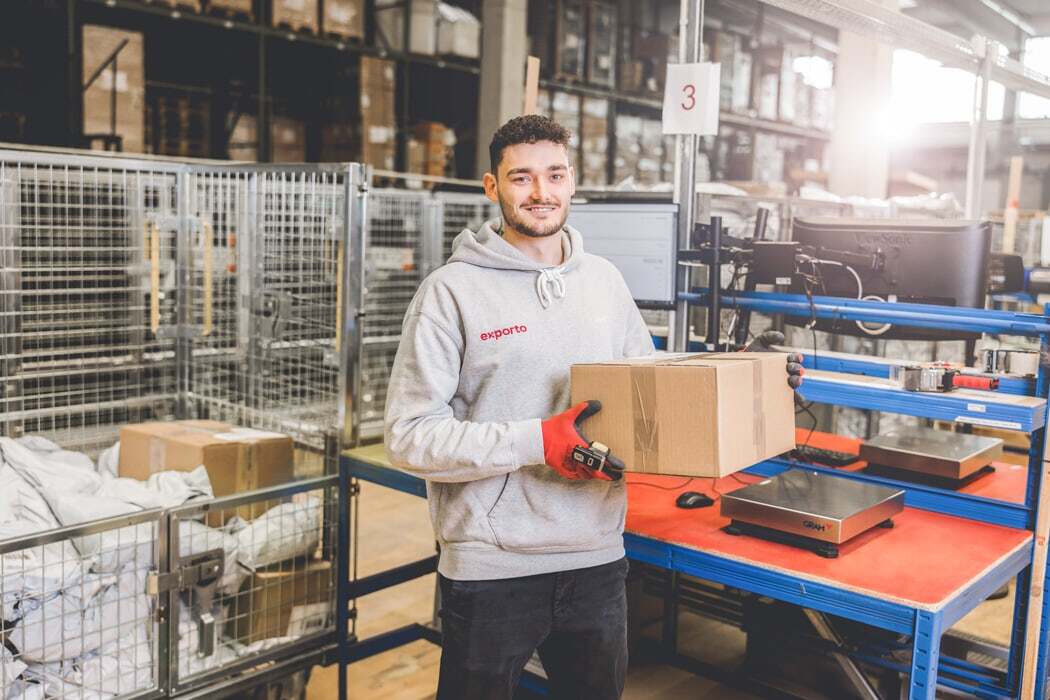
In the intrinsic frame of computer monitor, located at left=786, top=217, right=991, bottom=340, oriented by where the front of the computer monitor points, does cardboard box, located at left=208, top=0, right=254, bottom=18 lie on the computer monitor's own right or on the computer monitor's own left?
on the computer monitor's own left

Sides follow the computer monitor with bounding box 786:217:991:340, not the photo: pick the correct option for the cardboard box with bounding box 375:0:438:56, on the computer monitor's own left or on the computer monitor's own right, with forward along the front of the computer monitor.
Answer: on the computer monitor's own left

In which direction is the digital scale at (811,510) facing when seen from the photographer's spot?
facing the viewer and to the left of the viewer

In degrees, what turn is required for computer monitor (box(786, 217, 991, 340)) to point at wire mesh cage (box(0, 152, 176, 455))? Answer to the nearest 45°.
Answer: approximately 90° to its left

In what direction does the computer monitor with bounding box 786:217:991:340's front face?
away from the camera

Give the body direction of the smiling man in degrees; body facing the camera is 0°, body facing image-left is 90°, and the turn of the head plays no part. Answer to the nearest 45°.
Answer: approximately 315°

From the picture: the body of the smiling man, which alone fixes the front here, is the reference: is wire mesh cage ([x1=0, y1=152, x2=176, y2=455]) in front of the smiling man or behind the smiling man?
behind

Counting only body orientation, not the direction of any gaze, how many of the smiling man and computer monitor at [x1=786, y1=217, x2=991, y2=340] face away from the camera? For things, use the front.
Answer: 1
